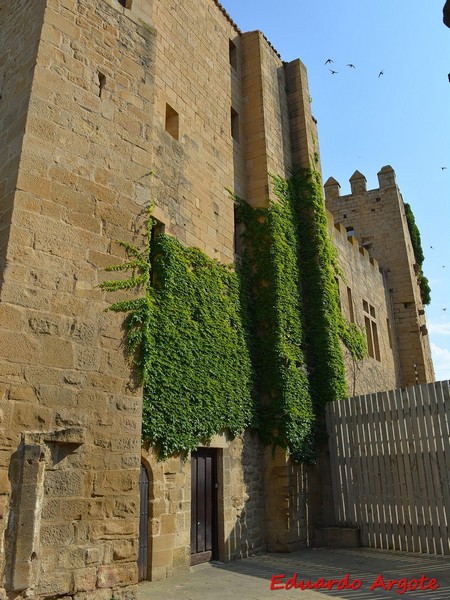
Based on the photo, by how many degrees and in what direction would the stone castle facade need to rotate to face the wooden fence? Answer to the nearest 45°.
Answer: approximately 90° to its left

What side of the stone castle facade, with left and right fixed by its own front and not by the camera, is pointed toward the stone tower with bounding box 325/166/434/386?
left

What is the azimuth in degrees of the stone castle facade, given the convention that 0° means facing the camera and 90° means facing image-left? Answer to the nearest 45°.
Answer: approximately 315°
